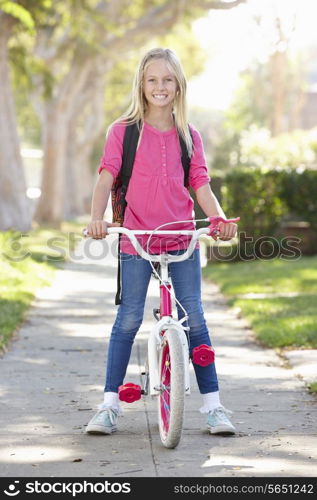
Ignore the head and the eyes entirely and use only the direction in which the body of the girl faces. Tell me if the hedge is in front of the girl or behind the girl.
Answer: behind

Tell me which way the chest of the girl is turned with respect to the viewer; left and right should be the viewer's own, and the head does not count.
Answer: facing the viewer

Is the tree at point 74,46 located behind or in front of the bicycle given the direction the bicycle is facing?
behind

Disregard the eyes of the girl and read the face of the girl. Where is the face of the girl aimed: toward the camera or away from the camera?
toward the camera

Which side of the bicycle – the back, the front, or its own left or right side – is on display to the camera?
front

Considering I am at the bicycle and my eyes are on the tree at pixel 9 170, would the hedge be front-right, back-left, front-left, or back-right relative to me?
front-right

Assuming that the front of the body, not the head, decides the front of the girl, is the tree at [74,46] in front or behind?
behind
